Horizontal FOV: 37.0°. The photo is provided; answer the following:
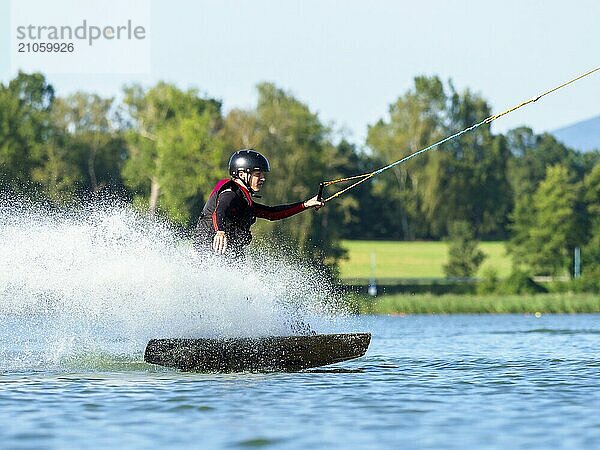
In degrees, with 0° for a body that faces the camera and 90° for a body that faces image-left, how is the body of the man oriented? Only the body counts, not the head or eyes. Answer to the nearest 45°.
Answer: approximately 270°

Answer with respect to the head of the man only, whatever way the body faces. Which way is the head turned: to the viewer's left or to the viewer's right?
to the viewer's right
